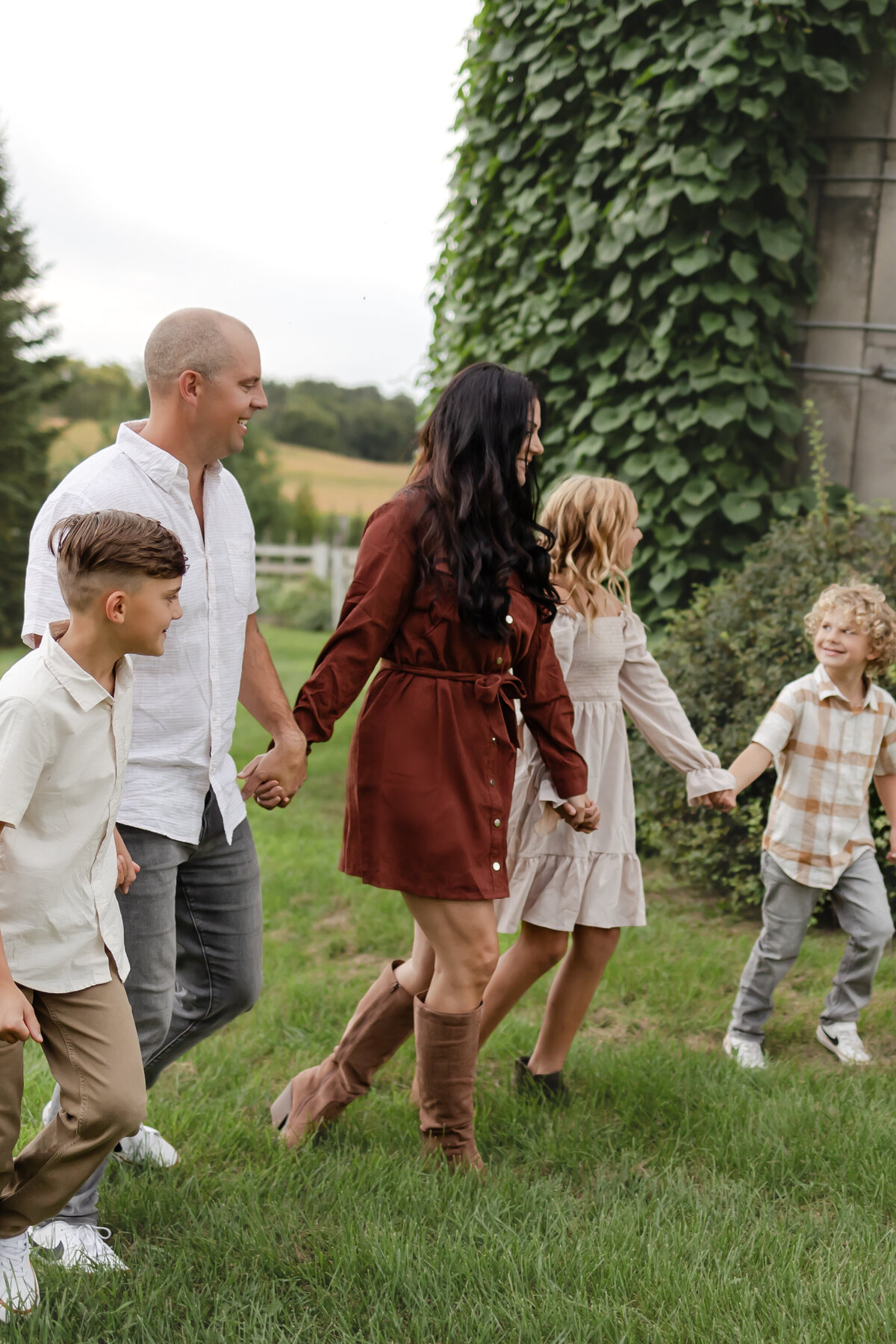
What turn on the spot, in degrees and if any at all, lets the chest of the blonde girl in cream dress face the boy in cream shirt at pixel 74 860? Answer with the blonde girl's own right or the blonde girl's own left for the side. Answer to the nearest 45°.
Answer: approximately 135° to the blonde girl's own right

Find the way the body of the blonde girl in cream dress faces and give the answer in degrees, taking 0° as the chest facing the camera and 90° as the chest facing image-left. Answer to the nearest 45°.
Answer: approximately 270°

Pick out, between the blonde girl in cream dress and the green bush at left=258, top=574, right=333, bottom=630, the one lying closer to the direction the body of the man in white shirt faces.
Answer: the blonde girl in cream dress

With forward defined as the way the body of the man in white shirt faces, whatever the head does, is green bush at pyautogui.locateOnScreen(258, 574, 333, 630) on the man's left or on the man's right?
on the man's left

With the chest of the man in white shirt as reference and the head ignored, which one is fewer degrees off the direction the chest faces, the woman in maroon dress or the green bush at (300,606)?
the woman in maroon dress

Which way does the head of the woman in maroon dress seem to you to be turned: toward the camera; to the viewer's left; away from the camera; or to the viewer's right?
to the viewer's right

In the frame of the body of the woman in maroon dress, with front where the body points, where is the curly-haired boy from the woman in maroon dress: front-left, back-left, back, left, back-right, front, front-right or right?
front-left

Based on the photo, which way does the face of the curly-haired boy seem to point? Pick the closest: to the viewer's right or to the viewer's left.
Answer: to the viewer's left

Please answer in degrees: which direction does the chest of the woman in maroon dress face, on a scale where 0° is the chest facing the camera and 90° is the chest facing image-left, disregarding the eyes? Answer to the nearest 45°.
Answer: approximately 270°

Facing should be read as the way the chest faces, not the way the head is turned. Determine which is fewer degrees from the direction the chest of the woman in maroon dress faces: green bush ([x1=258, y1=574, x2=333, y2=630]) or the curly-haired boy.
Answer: the curly-haired boy

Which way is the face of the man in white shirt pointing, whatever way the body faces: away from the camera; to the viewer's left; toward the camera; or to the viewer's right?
to the viewer's right

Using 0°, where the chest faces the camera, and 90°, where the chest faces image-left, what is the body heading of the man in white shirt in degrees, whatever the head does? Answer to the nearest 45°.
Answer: approximately 315°

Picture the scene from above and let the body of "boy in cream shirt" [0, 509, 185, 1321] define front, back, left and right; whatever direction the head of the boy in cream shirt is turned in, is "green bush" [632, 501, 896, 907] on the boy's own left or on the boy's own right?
on the boy's own left

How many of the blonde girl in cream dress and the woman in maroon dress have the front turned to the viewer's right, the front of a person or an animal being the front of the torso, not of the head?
2
